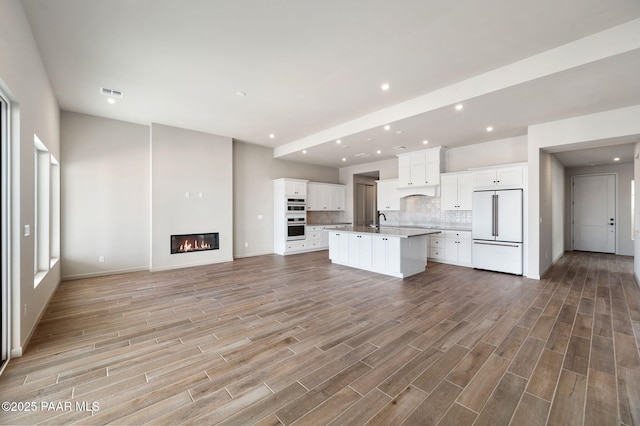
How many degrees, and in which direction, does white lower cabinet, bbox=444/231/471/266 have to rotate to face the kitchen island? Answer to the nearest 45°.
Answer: approximately 45° to its right

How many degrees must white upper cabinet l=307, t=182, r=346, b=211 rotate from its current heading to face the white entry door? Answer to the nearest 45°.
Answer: approximately 45° to its left

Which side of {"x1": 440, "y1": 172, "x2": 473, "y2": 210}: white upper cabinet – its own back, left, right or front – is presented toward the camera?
front

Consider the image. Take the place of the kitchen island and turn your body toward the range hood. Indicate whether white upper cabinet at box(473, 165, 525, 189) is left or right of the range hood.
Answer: right

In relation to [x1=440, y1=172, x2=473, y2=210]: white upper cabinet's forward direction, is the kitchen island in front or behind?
in front

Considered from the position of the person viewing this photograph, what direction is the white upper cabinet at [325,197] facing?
facing the viewer and to the right of the viewer

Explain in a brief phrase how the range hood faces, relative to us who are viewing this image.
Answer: facing the viewer and to the left of the viewer

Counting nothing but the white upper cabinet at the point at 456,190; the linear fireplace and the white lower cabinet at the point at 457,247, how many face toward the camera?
3

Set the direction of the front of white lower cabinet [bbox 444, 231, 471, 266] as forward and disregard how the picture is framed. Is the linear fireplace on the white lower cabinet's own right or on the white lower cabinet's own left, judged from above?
on the white lower cabinet's own right

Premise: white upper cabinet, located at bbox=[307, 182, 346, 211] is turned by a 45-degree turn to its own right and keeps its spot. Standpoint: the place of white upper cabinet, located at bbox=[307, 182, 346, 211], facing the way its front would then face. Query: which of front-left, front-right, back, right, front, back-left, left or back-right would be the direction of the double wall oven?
front-right

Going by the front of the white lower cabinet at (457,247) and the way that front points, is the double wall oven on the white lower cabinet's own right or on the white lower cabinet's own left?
on the white lower cabinet's own right

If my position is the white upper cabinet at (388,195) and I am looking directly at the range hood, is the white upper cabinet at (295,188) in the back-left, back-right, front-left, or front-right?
back-right

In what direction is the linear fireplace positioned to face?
toward the camera
